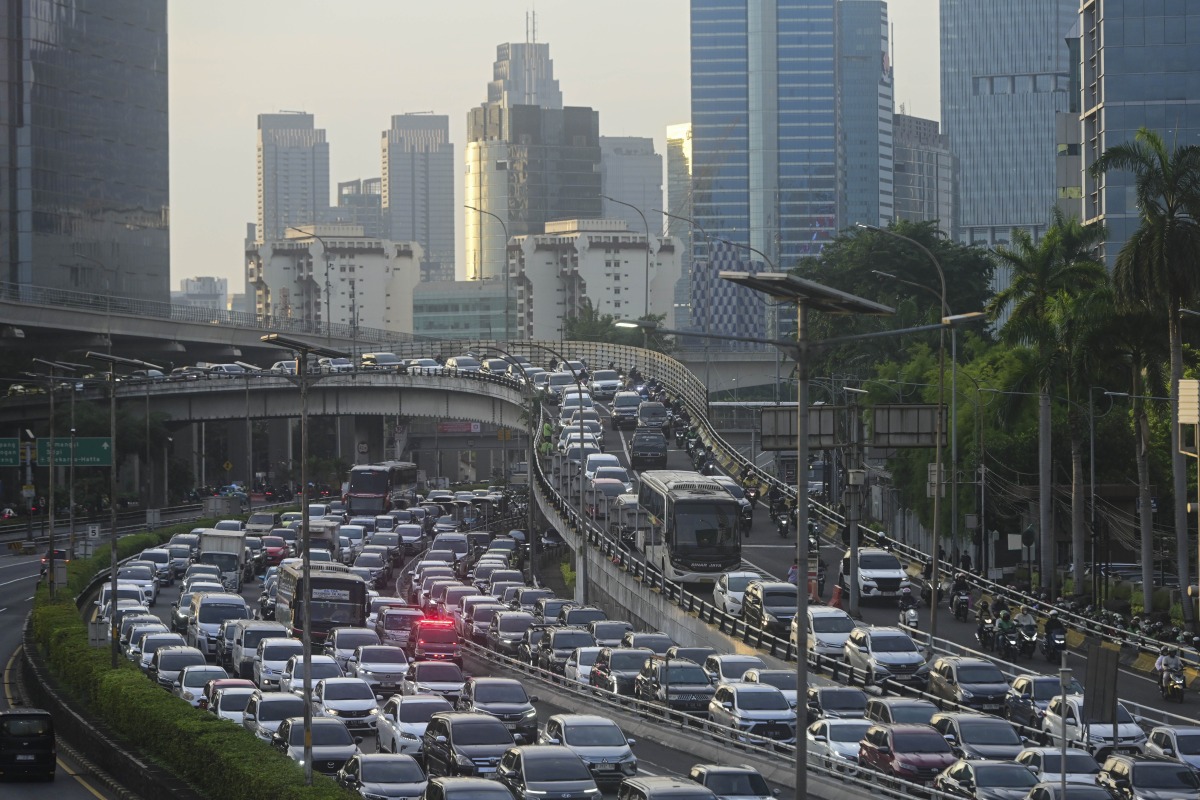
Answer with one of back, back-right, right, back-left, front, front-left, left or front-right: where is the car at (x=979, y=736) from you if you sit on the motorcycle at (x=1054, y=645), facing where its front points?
front-right

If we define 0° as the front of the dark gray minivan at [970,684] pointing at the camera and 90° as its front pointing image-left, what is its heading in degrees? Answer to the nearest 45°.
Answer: approximately 315°

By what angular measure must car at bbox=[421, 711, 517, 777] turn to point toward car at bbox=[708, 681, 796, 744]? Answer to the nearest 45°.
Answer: approximately 90° to its left

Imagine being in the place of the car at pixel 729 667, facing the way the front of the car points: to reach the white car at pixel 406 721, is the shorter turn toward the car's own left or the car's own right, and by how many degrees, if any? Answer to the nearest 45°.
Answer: approximately 90° to the car's own right

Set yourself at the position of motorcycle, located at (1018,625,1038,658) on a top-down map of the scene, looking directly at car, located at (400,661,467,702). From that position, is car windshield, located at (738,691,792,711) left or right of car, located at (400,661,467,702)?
left

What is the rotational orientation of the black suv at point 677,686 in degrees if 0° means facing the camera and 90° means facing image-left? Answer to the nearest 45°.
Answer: approximately 315°

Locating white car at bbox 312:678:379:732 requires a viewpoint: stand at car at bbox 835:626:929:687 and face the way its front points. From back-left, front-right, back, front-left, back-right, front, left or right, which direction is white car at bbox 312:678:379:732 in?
right

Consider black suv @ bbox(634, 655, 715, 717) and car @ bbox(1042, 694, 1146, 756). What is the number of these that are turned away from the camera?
0

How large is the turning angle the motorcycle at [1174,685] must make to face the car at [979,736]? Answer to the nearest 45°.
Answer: approximately 45° to its right
